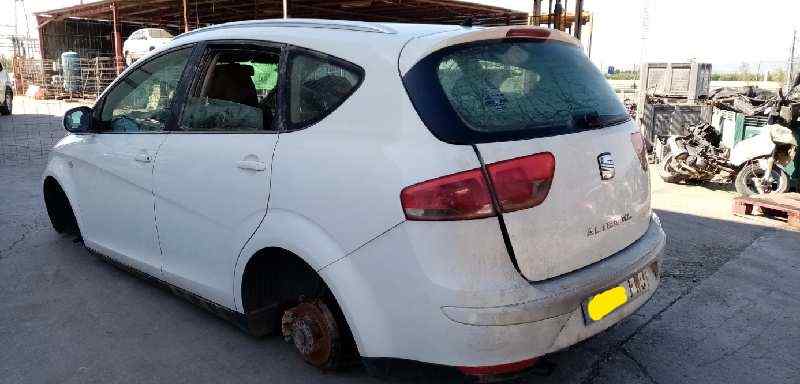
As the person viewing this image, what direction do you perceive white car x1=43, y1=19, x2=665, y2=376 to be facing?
facing away from the viewer and to the left of the viewer

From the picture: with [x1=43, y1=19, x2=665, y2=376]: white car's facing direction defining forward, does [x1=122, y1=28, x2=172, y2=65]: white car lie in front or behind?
in front

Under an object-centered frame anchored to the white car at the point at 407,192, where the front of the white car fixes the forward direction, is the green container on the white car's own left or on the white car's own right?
on the white car's own right

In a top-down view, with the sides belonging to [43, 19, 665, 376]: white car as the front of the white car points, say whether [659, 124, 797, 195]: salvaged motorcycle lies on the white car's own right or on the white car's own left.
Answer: on the white car's own right

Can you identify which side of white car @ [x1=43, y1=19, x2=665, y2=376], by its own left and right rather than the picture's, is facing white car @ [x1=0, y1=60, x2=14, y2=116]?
front

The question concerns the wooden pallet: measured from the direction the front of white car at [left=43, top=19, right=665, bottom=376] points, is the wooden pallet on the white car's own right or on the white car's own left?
on the white car's own right

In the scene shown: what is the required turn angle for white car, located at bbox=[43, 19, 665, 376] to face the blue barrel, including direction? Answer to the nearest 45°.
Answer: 0° — it already faces it

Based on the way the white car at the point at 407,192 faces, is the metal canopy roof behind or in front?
in front
